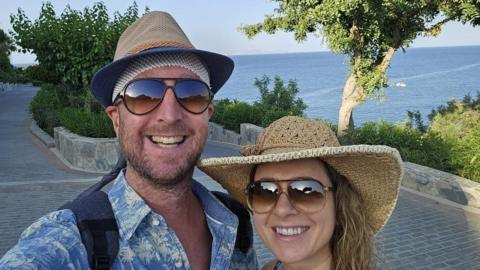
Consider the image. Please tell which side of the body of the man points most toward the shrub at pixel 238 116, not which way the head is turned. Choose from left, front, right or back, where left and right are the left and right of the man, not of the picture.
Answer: back

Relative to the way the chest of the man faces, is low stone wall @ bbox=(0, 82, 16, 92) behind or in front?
behind

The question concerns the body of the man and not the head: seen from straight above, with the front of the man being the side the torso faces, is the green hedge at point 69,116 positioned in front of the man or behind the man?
behind

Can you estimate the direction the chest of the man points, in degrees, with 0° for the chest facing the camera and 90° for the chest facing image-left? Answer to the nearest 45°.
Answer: approximately 0°

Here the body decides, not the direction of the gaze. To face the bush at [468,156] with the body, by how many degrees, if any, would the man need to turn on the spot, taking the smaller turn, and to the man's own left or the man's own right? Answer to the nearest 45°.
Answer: approximately 135° to the man's own left

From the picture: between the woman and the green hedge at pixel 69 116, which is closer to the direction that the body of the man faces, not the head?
the woman

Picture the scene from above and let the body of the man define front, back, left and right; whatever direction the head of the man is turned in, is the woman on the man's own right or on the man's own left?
on the man's own left

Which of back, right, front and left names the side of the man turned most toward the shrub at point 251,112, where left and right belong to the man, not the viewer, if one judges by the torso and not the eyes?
back

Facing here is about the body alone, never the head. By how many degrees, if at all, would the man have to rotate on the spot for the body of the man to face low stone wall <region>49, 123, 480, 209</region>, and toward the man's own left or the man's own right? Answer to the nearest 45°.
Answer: approximately 180°

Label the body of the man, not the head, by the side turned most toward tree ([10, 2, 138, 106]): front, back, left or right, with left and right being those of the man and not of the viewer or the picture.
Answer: back

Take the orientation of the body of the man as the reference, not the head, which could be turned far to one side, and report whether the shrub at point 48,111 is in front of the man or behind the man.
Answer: behind

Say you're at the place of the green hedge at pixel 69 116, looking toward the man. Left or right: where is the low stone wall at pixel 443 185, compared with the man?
left

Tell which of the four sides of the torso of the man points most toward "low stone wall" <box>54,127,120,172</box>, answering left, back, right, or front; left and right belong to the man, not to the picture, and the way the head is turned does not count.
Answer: back
